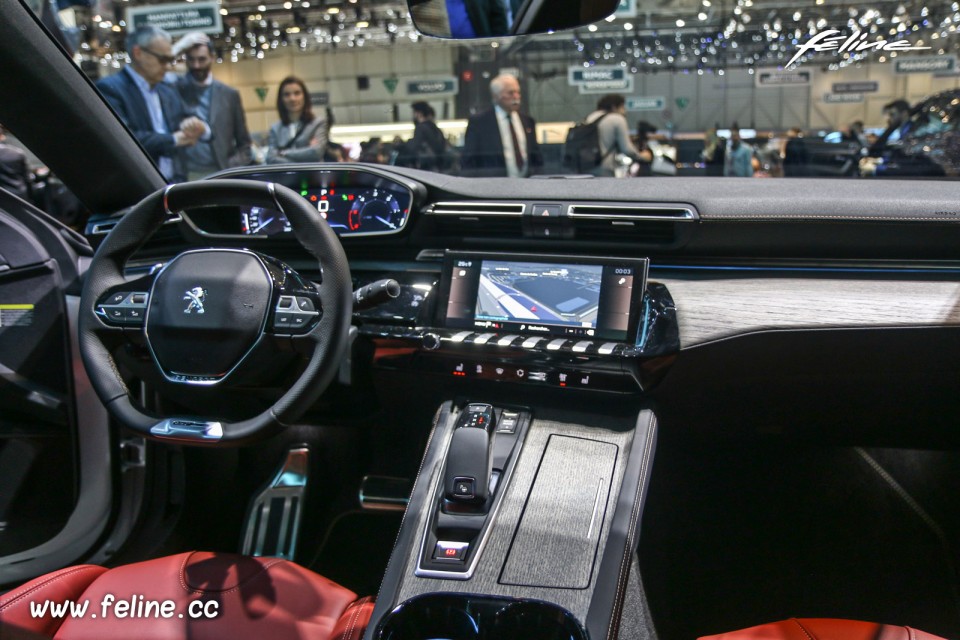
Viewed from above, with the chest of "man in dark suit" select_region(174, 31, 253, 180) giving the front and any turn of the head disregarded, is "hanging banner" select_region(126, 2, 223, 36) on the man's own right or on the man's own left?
on the man's own right

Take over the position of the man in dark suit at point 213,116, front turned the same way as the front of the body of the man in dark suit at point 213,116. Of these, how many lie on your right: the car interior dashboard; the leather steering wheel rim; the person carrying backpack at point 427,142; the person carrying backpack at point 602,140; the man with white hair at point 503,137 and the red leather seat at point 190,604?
0

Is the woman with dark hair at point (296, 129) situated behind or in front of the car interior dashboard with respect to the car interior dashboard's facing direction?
behind

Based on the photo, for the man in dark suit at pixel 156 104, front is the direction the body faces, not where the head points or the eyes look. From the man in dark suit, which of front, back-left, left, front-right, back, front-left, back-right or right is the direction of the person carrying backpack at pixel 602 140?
front-left

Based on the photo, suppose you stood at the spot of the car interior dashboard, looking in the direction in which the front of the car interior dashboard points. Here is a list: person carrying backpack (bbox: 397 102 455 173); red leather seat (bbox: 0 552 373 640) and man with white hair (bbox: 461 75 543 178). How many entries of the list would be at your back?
2

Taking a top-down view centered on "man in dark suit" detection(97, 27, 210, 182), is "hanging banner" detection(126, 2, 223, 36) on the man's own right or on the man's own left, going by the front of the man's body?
on the man's own left

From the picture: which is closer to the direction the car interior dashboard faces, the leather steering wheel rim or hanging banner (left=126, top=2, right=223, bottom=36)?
the leather steering wheel rim

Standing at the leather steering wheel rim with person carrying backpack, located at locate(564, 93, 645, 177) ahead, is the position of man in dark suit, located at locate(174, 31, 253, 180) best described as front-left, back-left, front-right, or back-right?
front-left

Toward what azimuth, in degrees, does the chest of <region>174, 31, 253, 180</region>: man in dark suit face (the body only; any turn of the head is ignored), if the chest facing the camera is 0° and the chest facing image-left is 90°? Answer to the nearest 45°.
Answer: approximately 45°

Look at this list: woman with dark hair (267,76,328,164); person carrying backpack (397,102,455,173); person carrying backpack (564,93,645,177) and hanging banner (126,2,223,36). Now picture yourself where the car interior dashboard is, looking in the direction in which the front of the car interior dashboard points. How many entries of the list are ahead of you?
0

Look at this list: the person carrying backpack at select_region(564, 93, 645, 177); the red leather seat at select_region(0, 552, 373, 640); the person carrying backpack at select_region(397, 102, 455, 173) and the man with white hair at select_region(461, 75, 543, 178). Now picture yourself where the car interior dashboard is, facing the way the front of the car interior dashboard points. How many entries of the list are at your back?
3

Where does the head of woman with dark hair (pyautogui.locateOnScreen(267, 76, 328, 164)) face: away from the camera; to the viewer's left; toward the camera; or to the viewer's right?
toward the camera

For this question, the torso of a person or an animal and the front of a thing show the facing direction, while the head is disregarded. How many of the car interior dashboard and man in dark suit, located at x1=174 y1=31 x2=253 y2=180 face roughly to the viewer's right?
0

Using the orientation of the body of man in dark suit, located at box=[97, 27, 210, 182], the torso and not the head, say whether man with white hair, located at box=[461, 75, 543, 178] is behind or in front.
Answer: in front

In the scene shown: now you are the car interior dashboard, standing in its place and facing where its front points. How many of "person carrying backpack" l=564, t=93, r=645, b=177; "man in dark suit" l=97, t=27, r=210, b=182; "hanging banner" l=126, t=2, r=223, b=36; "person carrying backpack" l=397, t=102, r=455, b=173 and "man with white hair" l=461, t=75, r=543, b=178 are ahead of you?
0

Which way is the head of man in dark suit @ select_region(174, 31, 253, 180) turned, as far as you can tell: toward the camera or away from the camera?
toward the camera

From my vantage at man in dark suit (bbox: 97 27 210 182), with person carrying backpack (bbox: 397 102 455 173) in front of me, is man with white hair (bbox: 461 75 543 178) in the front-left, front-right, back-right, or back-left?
front-right

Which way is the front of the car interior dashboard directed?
toward the camera

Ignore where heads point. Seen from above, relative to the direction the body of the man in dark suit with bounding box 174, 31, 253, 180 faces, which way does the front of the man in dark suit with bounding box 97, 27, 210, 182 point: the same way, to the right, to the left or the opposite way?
to the left

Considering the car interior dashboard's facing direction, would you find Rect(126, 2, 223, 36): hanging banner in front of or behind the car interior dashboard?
behind
